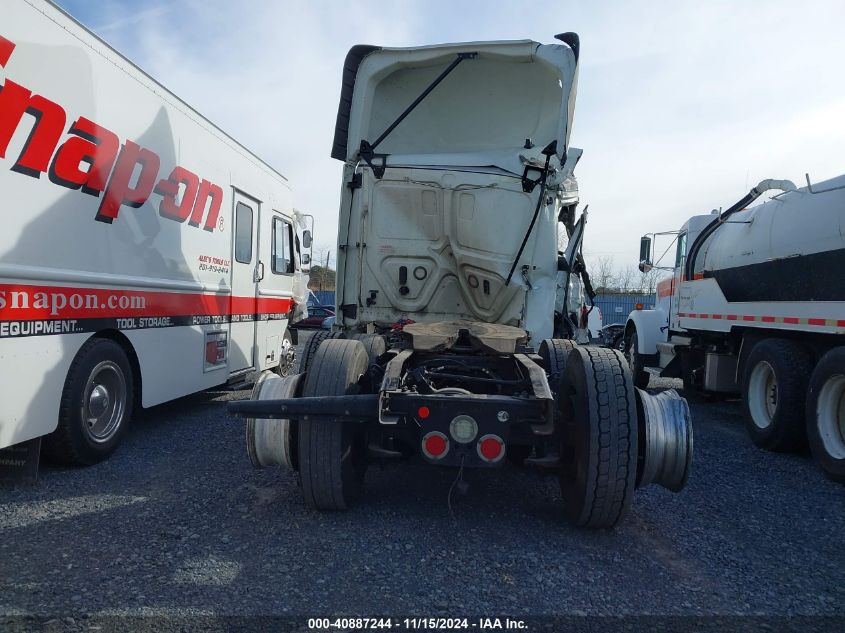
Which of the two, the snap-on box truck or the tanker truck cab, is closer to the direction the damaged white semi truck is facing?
the tanker truck cab

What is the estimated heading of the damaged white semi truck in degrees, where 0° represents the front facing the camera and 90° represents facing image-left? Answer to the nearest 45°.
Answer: approximately 180°

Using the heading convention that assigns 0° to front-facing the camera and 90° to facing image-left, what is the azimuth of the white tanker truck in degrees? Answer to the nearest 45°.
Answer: approximately 135°

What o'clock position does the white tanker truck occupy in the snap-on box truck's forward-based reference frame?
The white tanker truck is roughly at 2 o'clock from the snap-on box truck.

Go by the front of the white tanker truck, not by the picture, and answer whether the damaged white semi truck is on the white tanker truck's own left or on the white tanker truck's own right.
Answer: on the white tanker truck's own left

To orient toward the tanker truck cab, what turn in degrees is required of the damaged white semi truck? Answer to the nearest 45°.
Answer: approximately 45° to its right

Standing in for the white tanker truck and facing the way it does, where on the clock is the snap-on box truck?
The snap-on box truck is roughly at 9 o'clock from the white tanker truck.

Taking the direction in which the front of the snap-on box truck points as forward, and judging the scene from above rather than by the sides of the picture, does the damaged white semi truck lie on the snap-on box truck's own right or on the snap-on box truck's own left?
on the snap-on box truck's own right

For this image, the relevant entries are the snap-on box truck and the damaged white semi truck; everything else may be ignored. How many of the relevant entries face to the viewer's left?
0

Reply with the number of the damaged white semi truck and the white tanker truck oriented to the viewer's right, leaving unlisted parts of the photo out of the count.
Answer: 0

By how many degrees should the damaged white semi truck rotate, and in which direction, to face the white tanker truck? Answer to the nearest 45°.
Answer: approximately 90° to its right
